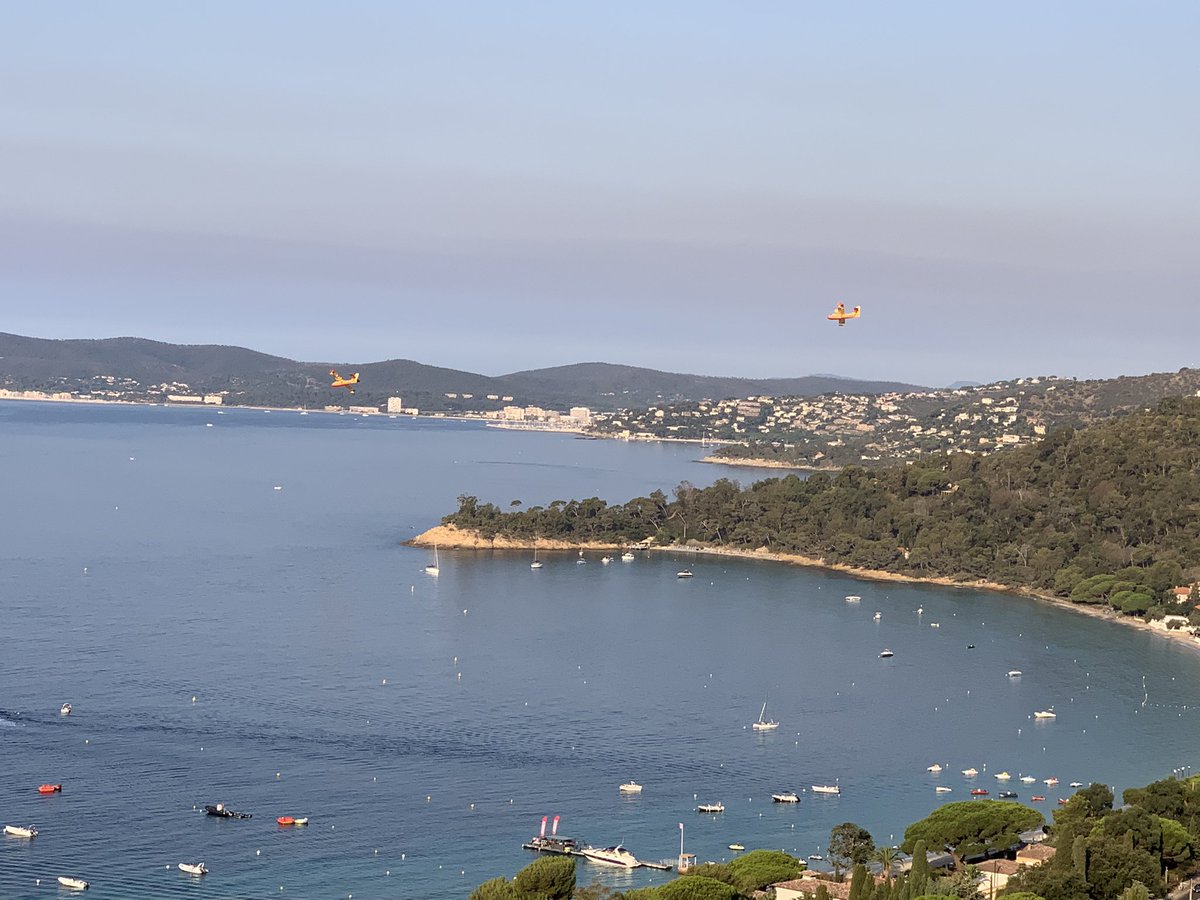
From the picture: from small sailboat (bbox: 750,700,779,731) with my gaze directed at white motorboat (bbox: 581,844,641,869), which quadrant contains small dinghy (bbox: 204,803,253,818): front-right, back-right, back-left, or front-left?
front-right

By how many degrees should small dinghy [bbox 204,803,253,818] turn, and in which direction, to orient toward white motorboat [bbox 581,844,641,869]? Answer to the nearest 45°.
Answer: approximately 135° to its left

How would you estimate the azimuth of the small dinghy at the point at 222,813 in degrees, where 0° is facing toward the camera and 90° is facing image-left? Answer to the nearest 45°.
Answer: approximately 90°

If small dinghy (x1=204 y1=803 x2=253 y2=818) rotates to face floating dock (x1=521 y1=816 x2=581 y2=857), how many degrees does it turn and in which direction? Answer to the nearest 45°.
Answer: approximately 135° to its left

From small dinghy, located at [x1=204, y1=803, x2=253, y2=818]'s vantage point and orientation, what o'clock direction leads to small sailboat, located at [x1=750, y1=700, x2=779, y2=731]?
The small sailboat is roughly at 5 o'clock from the small dinghy.

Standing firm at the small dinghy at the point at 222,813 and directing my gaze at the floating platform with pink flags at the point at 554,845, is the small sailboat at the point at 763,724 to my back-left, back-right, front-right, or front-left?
front-left

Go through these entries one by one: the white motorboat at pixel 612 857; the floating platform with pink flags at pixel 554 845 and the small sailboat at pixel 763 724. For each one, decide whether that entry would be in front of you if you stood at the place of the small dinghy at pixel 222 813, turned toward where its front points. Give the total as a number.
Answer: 0
